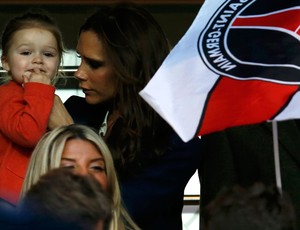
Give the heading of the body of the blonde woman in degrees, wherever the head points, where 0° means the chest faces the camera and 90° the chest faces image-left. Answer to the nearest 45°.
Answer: approximately 0°

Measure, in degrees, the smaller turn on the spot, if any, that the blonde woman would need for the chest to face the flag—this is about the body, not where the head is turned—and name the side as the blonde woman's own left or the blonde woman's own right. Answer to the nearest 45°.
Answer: approximately 90° to the blonde woman's own left
